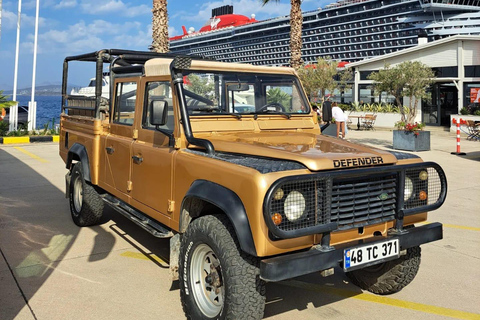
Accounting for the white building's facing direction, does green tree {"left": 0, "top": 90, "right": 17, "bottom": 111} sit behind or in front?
in front

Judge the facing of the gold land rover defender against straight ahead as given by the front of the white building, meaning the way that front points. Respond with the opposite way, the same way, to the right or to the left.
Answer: to the left

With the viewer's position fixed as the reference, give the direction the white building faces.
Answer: facing the viewer and to the left of the viewer

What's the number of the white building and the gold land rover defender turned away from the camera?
0

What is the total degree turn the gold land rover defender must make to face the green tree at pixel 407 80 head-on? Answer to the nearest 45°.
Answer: approximately 135° to its left

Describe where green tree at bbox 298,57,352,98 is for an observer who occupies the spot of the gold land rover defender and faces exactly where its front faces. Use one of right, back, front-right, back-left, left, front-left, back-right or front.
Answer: back-left

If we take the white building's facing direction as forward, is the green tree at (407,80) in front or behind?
in front
